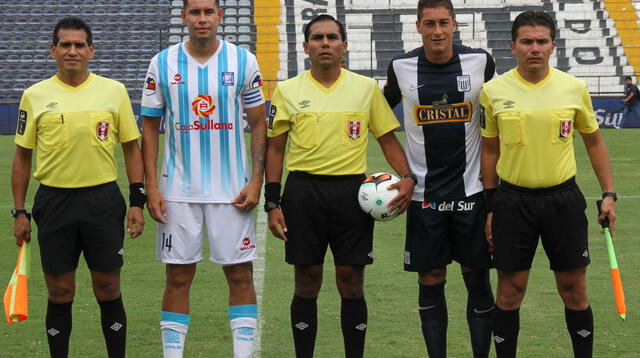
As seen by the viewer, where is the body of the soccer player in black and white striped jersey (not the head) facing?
toward the camera

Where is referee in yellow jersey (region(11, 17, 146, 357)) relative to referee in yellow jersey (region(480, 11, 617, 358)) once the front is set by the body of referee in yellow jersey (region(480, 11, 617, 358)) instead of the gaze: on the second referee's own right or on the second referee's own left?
on the second referee's own right

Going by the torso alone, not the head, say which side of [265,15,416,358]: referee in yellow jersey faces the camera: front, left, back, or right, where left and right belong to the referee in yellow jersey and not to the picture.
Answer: front

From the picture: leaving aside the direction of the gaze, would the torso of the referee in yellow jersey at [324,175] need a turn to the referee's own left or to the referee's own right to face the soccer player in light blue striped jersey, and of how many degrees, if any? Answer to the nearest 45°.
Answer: approximately 90° to the referee's own right

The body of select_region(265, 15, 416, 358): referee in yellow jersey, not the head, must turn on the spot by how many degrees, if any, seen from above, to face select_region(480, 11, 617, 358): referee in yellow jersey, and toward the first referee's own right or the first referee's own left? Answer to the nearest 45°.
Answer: approximately 90° to the first referee's own left

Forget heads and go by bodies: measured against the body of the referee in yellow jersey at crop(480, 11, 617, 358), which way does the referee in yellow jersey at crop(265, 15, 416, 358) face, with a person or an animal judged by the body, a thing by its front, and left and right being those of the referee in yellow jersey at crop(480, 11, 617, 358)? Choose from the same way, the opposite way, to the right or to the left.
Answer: the same way

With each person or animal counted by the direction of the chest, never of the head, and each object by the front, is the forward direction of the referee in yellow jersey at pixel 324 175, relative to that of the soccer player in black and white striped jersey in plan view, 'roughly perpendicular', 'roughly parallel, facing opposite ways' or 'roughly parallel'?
roughly parallel

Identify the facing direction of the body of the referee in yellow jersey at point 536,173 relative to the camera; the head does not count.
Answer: toward the camera

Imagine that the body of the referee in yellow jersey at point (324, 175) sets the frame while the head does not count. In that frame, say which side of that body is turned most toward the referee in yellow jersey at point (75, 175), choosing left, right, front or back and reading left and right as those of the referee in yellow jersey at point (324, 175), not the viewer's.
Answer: right

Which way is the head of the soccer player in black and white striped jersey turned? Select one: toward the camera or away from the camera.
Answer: toward the camera

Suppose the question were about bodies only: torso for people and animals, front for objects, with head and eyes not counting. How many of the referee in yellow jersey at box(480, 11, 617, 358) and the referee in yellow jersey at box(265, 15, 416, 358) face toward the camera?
2

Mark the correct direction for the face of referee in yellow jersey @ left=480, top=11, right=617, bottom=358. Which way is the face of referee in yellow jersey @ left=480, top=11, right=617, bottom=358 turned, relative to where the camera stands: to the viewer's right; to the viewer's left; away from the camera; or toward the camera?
toward the camera

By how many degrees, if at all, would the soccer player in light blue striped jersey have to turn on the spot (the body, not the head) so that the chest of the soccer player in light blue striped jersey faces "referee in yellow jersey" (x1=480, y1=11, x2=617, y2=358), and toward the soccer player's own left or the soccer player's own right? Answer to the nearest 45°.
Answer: approximately 90° to the soccer player's own left

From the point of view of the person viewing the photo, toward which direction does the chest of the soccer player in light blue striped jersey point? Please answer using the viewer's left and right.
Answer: facing the viewer
